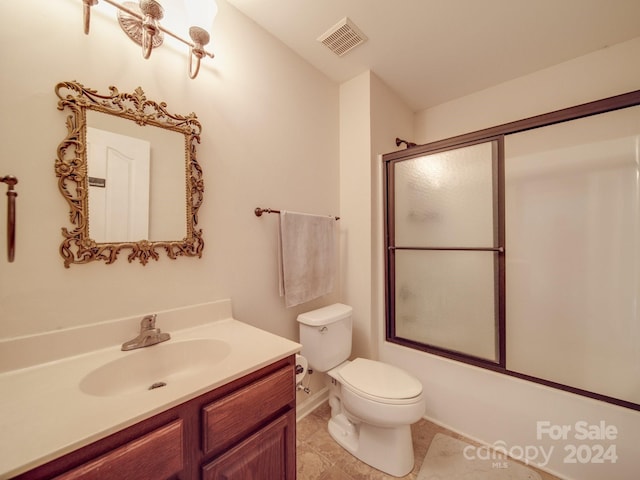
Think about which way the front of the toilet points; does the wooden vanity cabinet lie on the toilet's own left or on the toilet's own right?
on the toilet's own right

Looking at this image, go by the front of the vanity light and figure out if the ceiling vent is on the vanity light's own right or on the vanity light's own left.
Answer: on the vanity light's own left

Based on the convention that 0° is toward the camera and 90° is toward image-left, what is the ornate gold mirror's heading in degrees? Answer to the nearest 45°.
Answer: approximately 315°

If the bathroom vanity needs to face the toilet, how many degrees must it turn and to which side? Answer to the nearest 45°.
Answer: approximately 45° to its left

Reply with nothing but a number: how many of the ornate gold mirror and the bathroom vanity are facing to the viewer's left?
0

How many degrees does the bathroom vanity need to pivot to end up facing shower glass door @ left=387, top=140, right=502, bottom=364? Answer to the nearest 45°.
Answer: approximately 45° to its left
